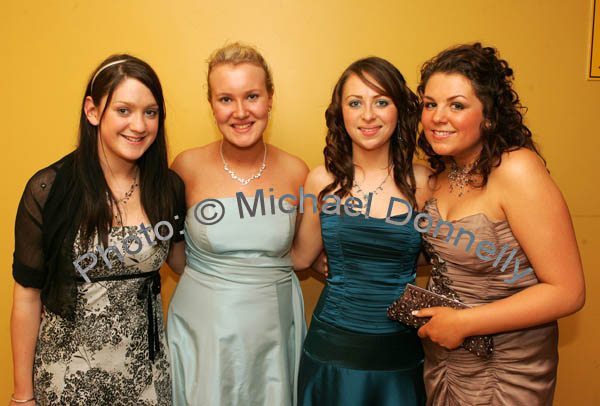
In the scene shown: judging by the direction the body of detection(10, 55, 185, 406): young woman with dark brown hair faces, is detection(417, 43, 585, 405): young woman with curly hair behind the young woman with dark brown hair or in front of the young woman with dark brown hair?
in front

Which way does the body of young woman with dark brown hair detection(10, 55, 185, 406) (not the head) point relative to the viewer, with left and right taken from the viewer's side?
facing the viewer and to the right of the viewer

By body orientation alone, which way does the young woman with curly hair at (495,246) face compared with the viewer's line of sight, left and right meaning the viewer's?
facing the viewer and to the left of the viewer

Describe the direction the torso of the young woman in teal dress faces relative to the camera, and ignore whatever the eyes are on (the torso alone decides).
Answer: toward the camera

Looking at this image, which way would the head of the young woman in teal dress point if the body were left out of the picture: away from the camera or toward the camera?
toward the camera

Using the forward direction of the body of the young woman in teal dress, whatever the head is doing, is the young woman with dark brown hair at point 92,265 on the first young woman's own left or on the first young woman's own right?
on the first young woman's own right

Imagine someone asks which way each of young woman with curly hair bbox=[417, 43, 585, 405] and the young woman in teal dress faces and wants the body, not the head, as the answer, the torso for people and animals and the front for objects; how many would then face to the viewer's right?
0
